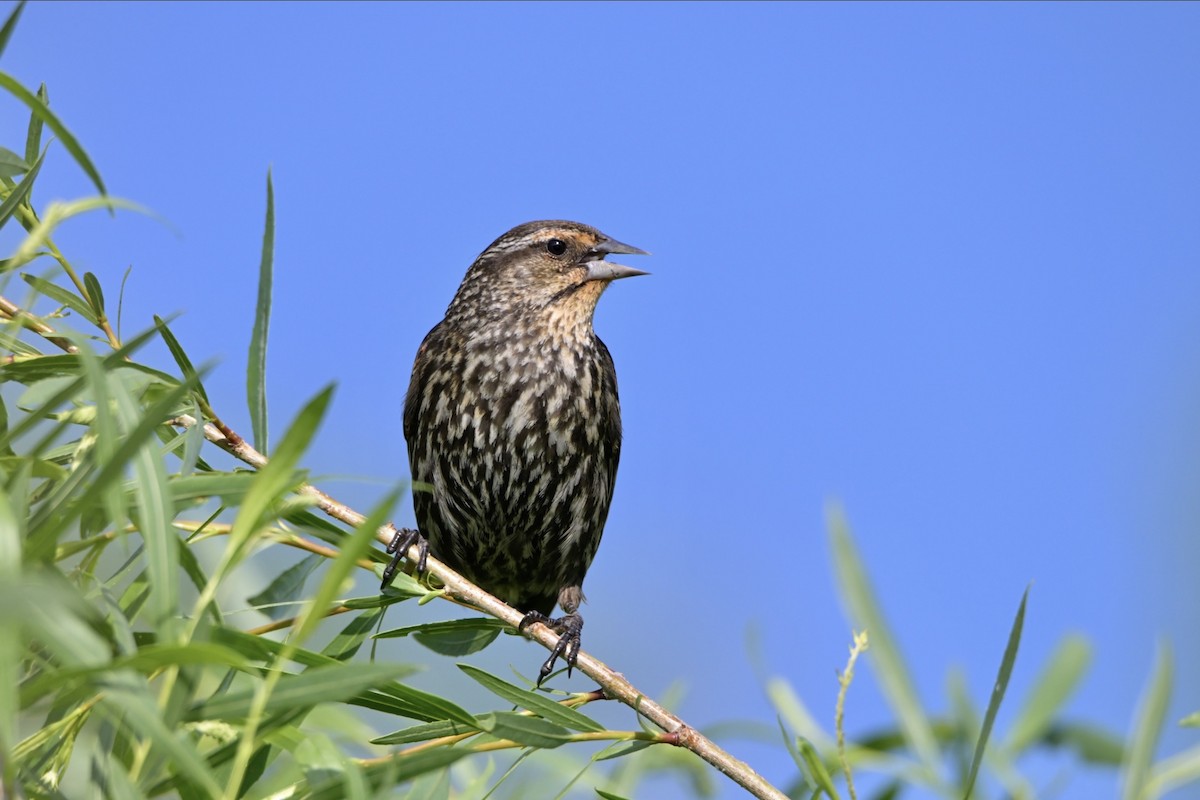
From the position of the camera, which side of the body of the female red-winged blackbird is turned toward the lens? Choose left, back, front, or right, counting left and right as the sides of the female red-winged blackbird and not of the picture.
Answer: front
